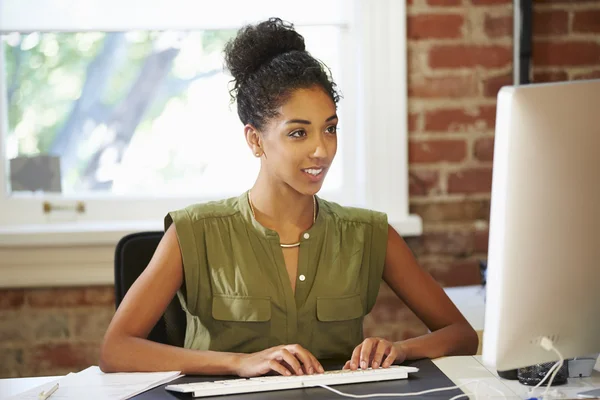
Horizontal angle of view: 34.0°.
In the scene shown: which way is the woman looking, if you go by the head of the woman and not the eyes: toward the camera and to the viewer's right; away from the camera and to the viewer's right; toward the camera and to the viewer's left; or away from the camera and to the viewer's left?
toward the camera and to the viewer's right

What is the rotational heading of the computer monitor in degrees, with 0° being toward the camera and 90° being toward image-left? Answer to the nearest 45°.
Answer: approximately 135°

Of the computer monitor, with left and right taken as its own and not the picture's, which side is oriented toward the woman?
front

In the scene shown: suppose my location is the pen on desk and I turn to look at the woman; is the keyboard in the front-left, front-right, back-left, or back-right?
front-right

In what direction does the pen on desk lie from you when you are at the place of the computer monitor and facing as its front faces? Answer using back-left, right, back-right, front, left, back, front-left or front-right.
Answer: front-left

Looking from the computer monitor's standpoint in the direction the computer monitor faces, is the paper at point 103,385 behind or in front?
in front
